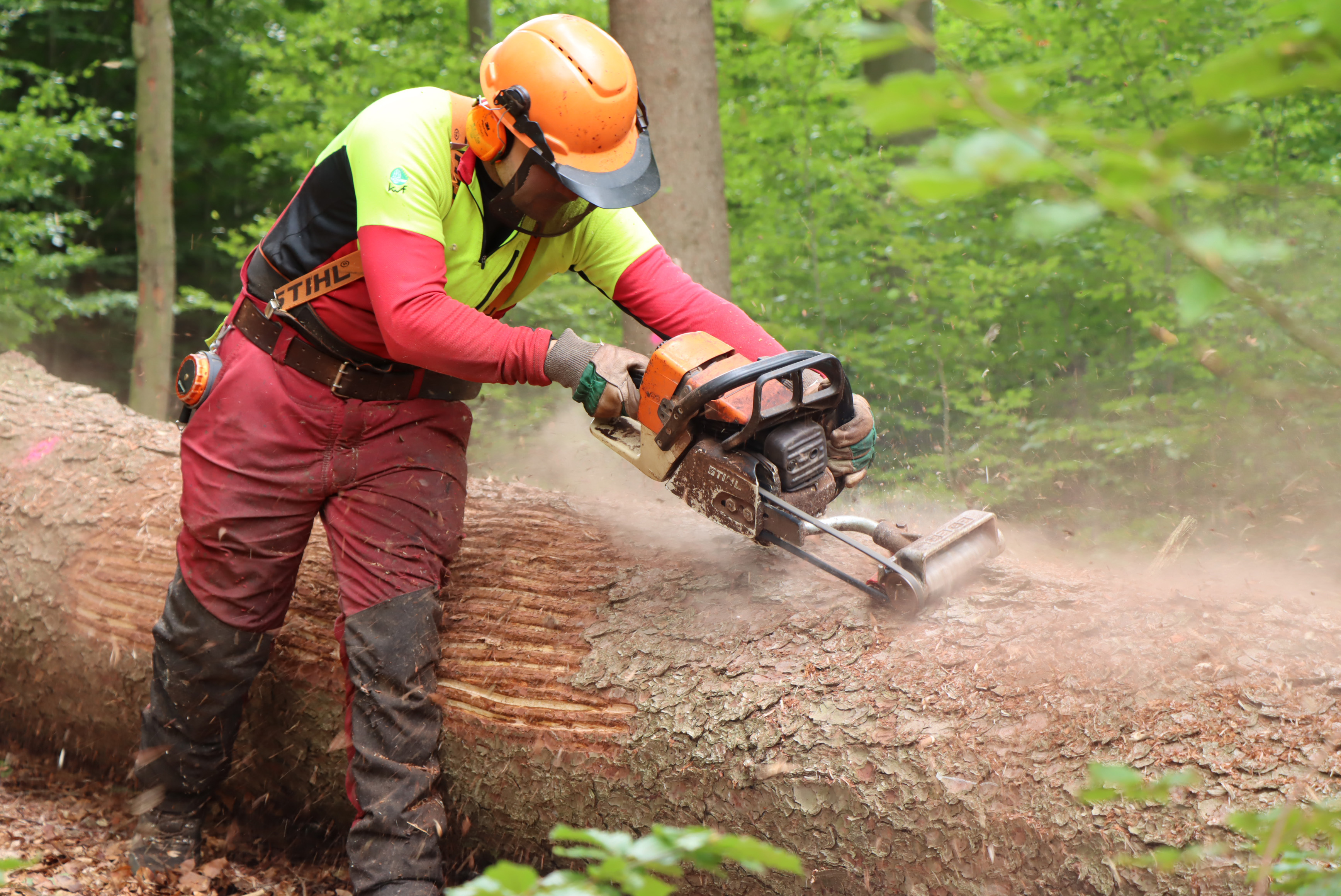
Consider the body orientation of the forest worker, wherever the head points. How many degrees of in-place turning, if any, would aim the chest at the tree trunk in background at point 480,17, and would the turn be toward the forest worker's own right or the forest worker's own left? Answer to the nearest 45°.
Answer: approximately 135° to the forest worker's own left

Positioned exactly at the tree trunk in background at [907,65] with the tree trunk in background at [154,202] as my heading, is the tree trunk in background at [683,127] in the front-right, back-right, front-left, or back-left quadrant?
front-left

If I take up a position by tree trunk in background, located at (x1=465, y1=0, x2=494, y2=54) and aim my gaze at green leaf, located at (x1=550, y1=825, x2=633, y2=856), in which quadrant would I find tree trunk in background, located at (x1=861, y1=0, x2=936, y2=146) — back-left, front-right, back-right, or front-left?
front-left

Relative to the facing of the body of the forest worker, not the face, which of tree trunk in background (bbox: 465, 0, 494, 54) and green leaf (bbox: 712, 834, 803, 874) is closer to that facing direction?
the green leaf

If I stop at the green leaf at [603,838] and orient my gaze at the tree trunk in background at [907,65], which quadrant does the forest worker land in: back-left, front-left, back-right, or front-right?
front-left

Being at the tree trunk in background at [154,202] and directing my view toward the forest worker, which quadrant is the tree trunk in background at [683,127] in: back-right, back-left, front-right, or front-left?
front-left

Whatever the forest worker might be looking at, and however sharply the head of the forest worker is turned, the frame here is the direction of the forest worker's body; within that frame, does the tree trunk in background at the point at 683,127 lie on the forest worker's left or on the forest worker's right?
on the forest worker's left

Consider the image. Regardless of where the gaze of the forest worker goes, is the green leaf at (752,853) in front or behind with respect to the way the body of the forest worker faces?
in front

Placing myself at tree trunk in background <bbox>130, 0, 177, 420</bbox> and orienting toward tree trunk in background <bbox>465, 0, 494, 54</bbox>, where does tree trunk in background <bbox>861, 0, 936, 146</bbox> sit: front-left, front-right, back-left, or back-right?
front-right

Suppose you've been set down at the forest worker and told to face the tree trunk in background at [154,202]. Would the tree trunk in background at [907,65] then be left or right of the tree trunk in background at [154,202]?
right

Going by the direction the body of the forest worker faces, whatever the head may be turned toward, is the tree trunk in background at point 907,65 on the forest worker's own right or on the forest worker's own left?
on the forest worker's own left

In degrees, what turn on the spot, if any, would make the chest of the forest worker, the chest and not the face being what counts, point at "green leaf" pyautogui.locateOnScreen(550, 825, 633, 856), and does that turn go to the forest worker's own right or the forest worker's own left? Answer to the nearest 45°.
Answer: approximately 45° to the forest worker's own right

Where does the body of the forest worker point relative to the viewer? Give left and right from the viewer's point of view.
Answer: facing the viewer and to the right of the viewer

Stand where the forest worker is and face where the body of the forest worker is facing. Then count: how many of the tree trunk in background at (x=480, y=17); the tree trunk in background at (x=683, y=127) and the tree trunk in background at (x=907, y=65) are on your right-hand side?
0
